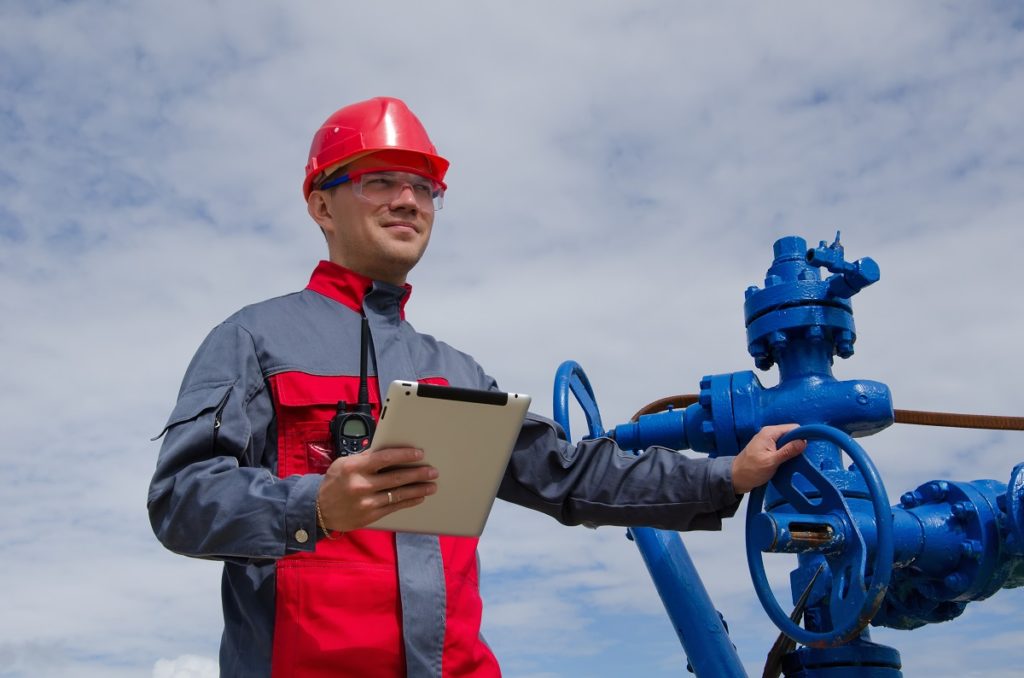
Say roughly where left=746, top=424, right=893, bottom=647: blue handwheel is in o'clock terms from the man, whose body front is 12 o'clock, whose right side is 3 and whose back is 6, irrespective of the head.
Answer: The blue handwheel is roughly at 10 o'clock from the man.

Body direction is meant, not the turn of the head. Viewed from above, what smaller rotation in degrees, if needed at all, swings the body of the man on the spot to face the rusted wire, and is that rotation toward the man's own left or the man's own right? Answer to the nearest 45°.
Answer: approximately 90° to the man's own left

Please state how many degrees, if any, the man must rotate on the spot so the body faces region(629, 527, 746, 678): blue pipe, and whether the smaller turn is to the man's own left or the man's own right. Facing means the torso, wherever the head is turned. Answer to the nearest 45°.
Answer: approximately 90° to the man's own left

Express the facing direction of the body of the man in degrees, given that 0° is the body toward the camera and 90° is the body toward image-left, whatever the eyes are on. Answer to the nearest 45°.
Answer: approximately 315°

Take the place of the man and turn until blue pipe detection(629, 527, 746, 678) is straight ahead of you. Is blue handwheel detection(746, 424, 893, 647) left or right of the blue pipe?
right
